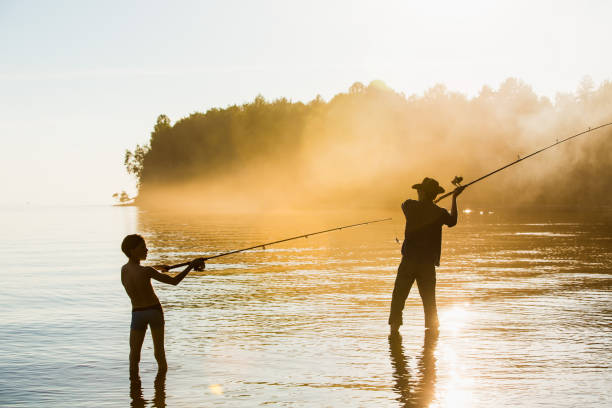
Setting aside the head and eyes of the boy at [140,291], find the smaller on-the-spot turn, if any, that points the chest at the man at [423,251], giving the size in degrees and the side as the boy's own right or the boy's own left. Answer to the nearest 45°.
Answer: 0° — they already face them

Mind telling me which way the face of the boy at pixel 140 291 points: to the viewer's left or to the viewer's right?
to the viewer's right

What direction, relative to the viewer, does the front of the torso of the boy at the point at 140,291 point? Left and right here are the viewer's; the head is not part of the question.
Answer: facing away from the viewer and to the right of the viewer
